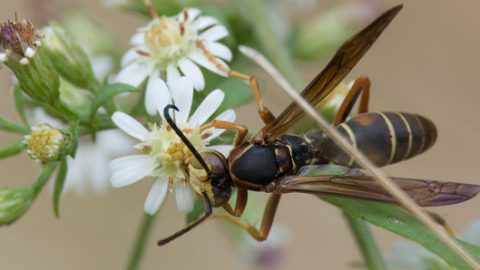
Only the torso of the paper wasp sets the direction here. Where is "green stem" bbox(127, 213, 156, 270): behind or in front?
in front

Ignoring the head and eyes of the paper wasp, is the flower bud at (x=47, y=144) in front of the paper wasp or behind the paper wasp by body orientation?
in front

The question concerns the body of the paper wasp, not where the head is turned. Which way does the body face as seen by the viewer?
to the viewer's left
